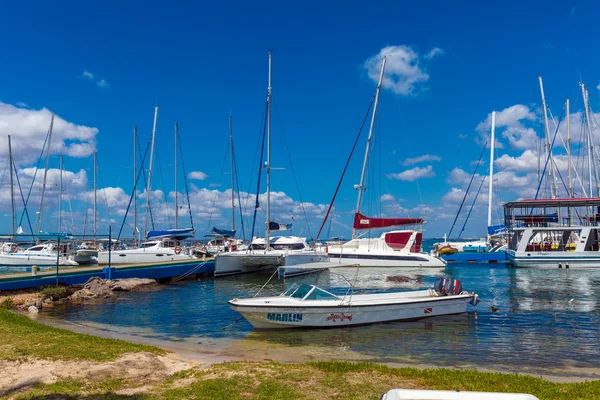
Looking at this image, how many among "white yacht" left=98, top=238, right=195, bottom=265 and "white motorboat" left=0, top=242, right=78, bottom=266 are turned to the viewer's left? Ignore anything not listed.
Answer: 2

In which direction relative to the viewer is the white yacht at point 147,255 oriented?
to the viewer's left

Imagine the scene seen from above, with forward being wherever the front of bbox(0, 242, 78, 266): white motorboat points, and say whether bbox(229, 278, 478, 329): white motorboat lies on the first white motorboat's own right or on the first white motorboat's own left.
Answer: on the first white motorboat's own left

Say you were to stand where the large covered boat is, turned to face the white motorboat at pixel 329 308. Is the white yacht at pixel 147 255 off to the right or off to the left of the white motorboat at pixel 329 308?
right

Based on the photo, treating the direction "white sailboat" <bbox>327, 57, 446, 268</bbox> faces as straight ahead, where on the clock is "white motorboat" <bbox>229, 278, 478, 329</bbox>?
The white motorboat is roughly at 9 o'clock from the white sailboat.

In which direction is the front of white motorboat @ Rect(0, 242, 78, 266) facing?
to the viewer's left

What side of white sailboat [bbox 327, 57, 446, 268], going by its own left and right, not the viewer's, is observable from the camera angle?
left
